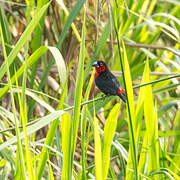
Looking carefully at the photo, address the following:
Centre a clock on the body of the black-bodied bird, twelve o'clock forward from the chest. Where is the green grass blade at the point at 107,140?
The green grass blade is roughly at 9 o'clock from the black-bodied bird.

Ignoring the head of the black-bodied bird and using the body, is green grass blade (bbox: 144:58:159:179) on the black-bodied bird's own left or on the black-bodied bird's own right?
on the black-bodied bird's own left

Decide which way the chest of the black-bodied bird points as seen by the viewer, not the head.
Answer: to the viewer's left
